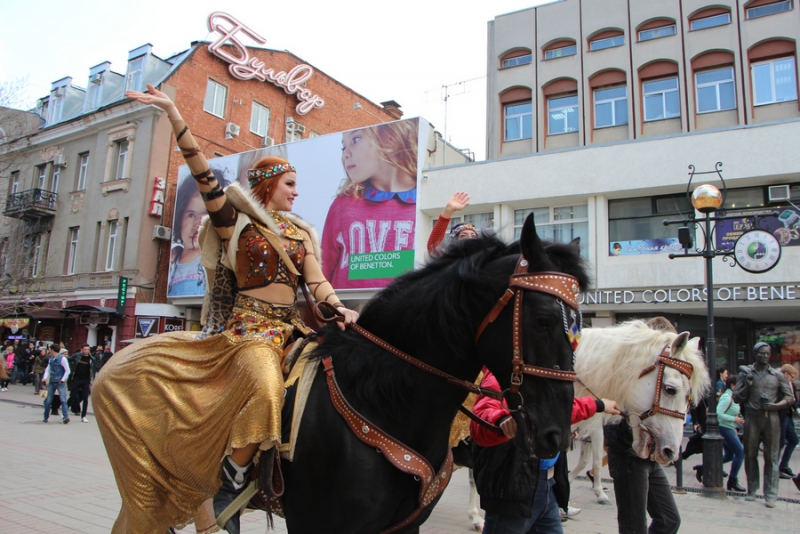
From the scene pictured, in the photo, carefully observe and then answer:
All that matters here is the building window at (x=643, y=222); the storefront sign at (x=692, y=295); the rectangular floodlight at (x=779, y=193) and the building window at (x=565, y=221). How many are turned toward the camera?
4

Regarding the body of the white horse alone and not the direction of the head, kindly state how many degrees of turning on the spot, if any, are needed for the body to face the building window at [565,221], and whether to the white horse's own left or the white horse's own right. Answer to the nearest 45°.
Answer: approximately 135° to the white horse's own left

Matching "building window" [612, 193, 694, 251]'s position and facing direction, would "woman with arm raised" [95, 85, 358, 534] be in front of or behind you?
in front

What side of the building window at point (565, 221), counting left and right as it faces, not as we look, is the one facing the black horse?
front

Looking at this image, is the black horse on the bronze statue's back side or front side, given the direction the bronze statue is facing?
on the front side

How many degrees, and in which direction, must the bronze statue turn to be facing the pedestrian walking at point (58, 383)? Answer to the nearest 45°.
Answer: approximately 90° to its right

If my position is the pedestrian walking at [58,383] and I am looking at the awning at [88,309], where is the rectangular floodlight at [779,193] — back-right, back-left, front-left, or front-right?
back-right

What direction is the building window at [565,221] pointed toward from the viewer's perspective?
toward the camera

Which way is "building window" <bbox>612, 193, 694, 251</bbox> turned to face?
toward the camera

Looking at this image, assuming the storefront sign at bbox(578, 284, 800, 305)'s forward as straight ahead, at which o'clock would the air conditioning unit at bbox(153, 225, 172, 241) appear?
The air conditioning unit is roughly at 3 o'clock from the storefront sign.

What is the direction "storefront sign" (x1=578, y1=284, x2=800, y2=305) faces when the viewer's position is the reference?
facing the viewer

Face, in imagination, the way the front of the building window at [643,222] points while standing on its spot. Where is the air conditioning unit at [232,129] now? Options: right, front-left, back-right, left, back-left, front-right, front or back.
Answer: right

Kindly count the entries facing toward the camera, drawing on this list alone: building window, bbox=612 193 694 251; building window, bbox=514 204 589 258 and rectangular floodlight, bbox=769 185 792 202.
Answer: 3

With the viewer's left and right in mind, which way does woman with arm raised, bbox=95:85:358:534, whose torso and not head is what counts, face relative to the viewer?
facing the viewer and to the right of the viewer

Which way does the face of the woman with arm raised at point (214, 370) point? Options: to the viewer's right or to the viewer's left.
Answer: to the viewer's right
